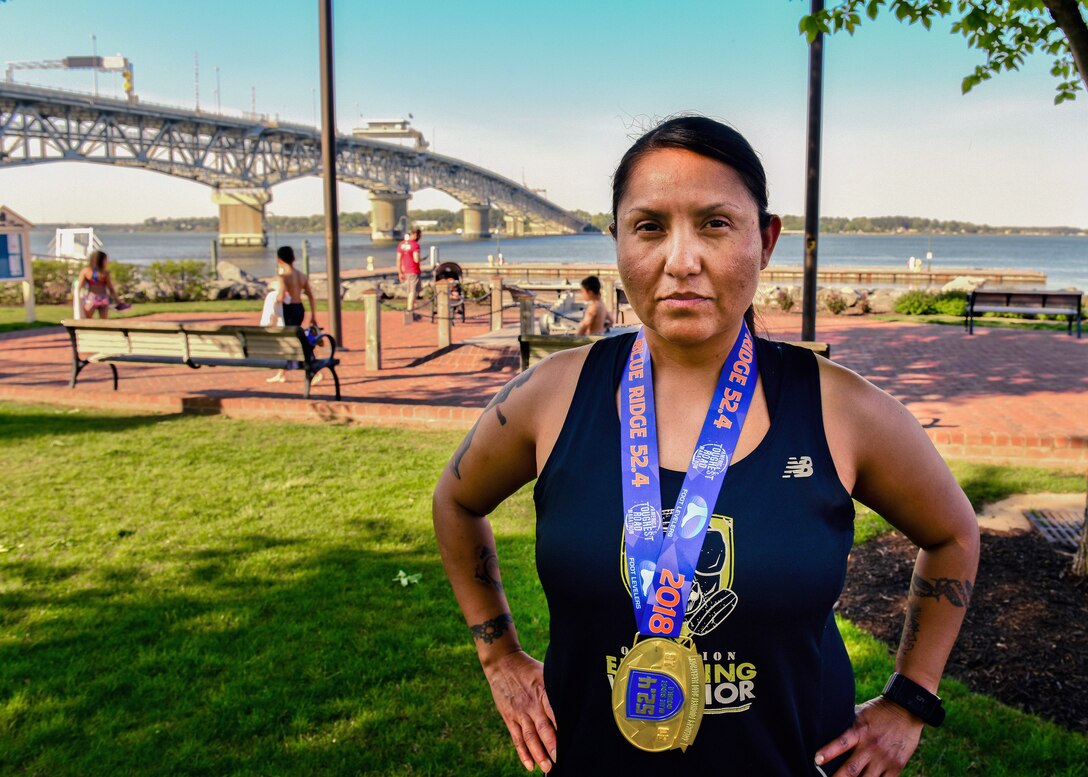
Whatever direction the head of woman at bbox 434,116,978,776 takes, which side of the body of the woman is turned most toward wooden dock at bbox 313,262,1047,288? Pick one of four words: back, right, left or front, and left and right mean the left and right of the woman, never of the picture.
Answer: back

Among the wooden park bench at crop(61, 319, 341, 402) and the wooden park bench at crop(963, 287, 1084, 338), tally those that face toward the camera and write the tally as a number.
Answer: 0

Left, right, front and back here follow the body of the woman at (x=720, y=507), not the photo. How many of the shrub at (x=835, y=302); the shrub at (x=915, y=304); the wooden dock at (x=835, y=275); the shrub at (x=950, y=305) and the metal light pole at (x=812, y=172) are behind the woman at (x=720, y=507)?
5

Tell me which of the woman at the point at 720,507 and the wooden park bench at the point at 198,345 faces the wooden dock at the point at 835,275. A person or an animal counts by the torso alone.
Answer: the wooden park bench

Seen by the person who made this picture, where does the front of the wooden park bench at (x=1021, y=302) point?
facing away from the viewer

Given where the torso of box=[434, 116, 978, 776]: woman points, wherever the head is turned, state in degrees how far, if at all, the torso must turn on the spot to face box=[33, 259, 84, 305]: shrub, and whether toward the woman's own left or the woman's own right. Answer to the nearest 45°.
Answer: approximately 135° to the woman's own right

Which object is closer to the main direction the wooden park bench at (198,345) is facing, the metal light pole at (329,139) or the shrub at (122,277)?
the metal light pole

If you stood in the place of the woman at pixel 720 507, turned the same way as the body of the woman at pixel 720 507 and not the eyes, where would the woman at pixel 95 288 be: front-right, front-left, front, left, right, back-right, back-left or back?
back-right

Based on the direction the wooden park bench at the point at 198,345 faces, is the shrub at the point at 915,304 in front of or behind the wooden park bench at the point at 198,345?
in front

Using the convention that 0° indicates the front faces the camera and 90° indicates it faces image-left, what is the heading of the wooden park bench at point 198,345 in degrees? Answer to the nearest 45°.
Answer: approximately 225°
